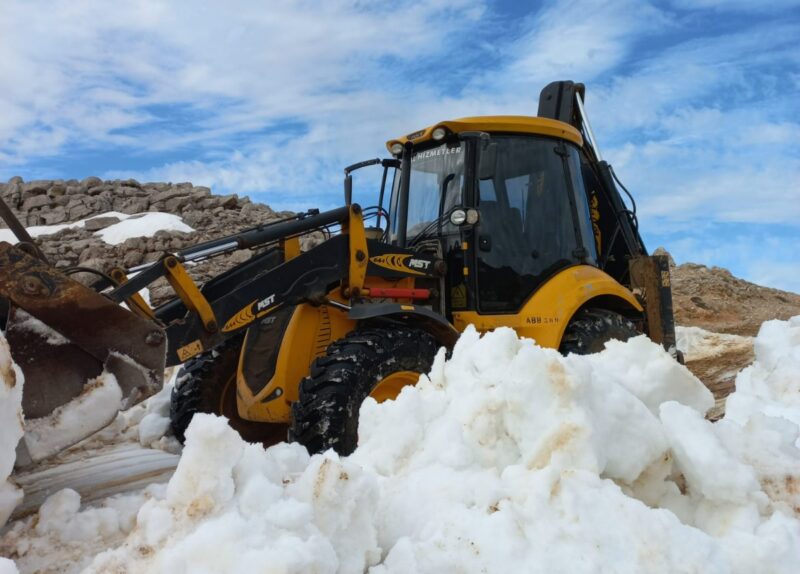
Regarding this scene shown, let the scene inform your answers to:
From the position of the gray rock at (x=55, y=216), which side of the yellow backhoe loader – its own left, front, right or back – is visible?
right

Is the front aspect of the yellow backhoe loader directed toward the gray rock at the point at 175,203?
no

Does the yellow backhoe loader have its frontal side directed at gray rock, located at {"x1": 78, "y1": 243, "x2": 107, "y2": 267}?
no

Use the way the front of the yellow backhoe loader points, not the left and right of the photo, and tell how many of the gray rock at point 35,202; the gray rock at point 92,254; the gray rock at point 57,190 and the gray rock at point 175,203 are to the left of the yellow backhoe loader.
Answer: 0

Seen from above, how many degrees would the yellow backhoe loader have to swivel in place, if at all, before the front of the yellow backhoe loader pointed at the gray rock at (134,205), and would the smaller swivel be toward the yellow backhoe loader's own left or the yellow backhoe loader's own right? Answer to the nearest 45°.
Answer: approximately 135° to the yellow backhoe loader's own right

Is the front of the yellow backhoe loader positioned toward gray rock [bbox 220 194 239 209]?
no

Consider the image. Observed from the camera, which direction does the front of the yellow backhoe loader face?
facing the viewer and to the left of the viewer

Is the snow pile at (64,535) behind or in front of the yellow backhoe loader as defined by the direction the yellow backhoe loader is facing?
in front

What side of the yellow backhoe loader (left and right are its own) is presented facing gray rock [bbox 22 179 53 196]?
right

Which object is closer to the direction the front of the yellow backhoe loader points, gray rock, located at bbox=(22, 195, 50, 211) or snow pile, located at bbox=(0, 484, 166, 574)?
the snow pile
